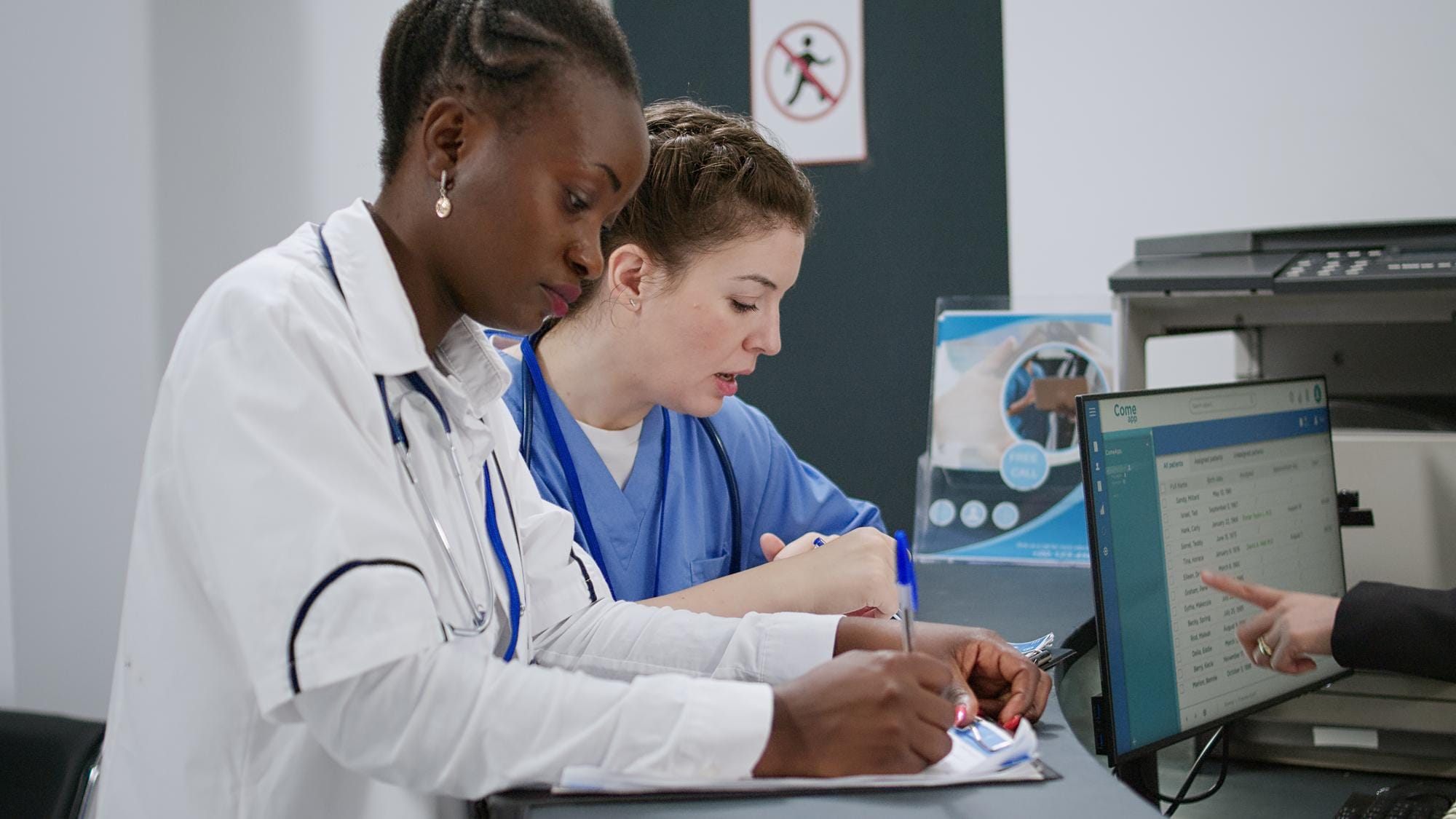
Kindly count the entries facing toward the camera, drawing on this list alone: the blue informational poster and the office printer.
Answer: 2

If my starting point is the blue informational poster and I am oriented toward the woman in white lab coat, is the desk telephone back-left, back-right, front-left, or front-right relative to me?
front-left

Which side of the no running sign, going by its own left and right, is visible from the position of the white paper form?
front

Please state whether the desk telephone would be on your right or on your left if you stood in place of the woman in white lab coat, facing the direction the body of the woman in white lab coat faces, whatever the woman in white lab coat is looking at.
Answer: on your left

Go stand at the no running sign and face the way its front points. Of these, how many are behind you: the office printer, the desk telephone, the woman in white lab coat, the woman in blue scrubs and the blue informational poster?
0

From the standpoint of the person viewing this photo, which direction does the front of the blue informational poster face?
facing the viewer

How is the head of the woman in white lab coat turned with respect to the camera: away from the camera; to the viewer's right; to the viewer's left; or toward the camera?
to the viewer's right

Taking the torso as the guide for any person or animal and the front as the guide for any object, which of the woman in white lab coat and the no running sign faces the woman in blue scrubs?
the no running sign

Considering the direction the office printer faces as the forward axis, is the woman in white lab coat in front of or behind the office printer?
in front

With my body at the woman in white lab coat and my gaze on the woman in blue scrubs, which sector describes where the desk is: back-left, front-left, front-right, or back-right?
front-right

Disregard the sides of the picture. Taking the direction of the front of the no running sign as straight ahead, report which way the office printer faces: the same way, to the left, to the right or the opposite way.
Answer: the same way

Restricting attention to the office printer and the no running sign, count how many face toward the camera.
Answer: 2

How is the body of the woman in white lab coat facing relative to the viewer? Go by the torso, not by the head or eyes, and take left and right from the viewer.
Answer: facing the viewer and to the right of the viewer

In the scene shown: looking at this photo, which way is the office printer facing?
toward the camera
